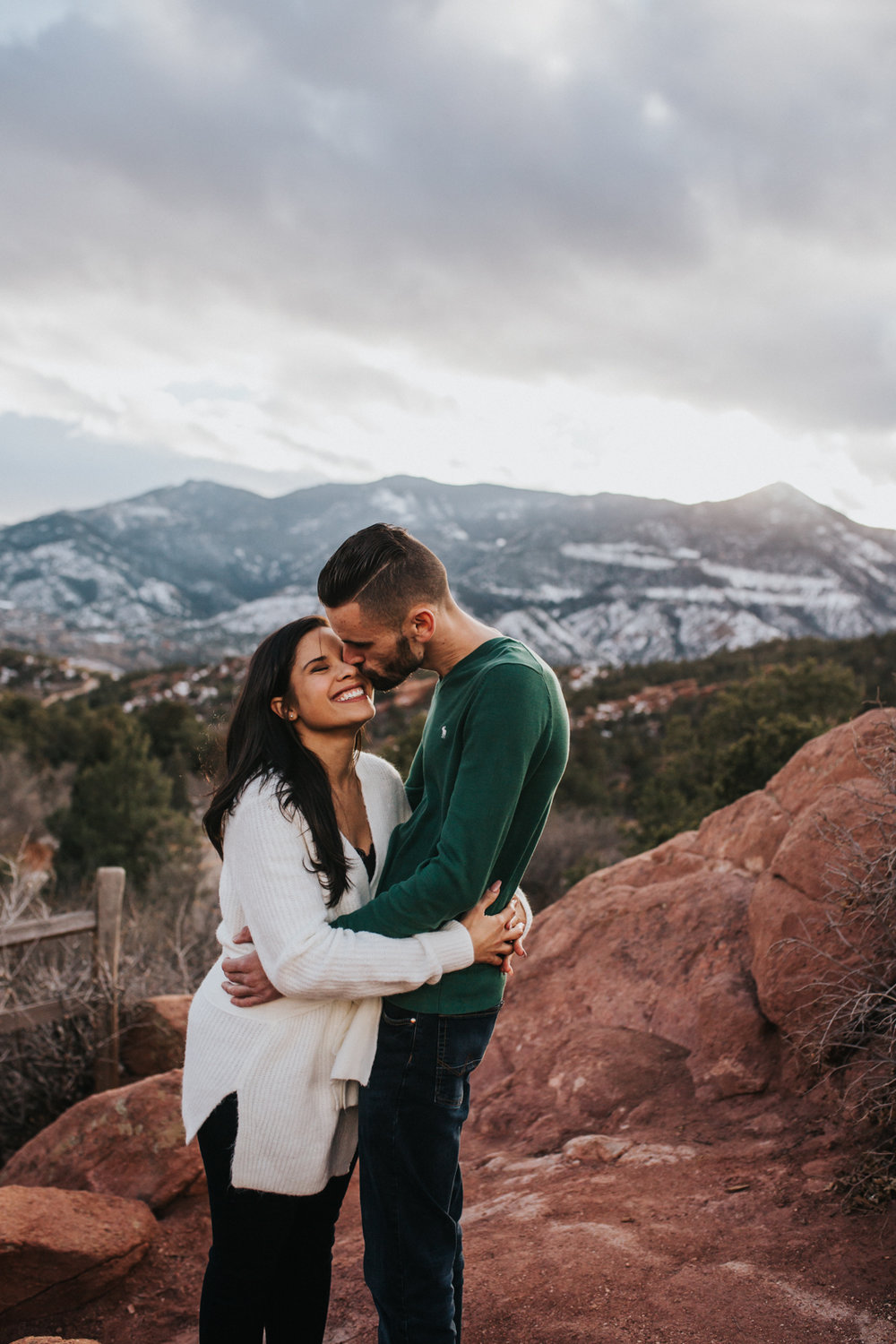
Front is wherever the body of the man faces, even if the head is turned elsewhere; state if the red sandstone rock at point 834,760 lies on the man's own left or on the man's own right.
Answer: on the man's own right

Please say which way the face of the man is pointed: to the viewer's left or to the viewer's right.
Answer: to the viewer's left

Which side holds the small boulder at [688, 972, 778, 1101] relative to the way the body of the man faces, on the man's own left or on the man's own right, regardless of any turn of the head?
on the man's own right

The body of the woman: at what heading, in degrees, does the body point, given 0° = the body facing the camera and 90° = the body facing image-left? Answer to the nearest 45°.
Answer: approximately 315°

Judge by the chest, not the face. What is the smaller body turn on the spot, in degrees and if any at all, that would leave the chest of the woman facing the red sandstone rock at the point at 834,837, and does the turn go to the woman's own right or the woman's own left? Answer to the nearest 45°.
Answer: approximately 90° to the woman's own left

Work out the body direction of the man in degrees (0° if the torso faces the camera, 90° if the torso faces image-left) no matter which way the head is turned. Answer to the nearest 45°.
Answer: approximately 90°

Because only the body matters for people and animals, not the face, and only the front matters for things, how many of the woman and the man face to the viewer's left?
1
